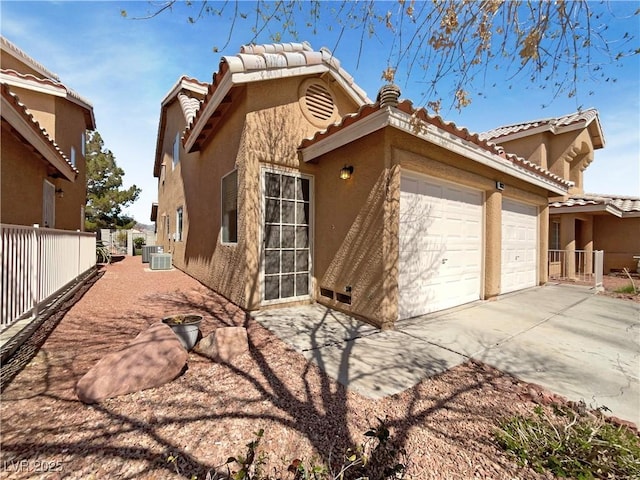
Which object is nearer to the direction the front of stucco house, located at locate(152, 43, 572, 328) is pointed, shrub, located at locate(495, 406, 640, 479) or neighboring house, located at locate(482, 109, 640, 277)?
the shrub

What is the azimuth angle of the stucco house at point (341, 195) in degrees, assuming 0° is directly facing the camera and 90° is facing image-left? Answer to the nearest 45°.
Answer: approximately 315°

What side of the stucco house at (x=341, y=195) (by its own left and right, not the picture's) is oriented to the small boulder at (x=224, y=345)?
right

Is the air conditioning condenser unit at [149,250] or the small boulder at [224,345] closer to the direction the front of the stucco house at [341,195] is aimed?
the small boulder

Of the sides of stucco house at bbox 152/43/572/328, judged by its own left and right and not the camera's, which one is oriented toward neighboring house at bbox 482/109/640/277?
left

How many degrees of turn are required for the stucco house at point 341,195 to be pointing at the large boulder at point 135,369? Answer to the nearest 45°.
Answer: approximately 90° to its right

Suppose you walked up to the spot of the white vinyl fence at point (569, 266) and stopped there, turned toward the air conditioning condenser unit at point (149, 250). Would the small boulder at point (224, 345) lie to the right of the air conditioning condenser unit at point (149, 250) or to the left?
left

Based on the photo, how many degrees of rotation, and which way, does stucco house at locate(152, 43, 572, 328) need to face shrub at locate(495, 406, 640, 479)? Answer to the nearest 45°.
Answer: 0° — it already faces it

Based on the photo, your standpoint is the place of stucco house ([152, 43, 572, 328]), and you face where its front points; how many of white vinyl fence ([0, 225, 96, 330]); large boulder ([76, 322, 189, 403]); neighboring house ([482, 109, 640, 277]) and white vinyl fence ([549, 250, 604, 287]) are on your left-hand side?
2

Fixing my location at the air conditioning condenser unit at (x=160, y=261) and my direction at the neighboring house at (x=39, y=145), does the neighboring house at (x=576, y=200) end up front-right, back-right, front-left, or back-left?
back-left

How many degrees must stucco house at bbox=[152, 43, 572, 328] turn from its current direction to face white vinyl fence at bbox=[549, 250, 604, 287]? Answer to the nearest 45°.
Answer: approximately 90° to its left

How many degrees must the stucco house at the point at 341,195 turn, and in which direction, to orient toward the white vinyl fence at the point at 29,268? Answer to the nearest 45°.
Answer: approximately 90° to its right
